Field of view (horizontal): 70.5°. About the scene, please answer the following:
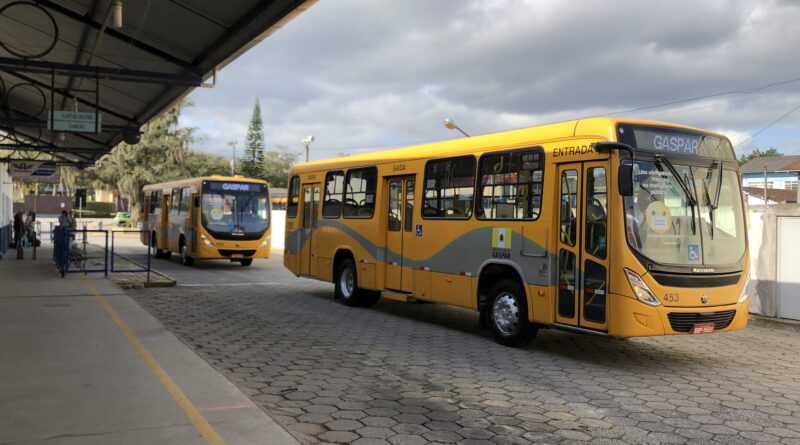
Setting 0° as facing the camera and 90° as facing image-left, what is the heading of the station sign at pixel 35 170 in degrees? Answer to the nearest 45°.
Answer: approximately 0°

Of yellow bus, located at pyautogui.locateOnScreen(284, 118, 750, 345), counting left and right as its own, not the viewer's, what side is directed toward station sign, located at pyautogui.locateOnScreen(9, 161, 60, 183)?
back

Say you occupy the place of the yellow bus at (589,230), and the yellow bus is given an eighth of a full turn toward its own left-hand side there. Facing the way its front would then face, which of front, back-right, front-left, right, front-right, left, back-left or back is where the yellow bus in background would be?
back-left
